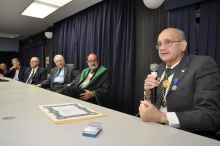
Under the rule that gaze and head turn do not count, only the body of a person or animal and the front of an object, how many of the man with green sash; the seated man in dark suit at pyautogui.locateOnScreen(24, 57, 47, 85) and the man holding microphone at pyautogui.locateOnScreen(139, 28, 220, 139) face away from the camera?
0

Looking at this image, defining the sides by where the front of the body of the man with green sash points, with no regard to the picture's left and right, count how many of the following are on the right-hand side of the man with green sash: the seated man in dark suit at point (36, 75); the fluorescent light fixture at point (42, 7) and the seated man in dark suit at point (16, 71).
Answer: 3

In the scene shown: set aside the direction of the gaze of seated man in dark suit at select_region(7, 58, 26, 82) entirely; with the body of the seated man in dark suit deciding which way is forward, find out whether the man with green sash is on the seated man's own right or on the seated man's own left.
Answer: on the seated man's own left

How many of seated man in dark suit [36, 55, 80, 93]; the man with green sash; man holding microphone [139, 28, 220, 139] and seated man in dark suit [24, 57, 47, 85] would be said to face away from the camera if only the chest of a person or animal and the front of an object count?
0

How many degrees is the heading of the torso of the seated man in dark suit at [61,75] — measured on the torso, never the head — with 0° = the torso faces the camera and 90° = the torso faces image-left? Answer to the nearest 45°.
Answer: approximately 45°

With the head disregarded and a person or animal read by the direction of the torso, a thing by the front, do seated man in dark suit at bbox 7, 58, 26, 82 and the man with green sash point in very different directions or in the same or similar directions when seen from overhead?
same or similar directions

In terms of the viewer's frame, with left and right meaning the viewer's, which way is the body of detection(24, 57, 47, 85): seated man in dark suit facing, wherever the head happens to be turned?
facing the viewer and to the left of the viewer

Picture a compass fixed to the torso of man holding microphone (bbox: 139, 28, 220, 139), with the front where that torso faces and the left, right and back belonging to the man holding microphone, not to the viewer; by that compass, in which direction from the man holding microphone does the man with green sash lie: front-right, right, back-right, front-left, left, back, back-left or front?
right

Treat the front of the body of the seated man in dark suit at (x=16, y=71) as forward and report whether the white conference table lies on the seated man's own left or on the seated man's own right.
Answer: on the seated man's own left

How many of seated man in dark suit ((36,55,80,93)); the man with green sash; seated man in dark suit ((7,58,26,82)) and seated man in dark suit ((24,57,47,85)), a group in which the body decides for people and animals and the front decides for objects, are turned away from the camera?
0

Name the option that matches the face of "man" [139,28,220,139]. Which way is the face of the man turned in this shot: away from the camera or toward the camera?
toward the camera

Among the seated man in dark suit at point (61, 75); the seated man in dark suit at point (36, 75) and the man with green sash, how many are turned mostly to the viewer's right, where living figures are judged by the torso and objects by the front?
0

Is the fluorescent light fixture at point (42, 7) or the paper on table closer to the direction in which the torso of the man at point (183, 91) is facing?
the paper on table

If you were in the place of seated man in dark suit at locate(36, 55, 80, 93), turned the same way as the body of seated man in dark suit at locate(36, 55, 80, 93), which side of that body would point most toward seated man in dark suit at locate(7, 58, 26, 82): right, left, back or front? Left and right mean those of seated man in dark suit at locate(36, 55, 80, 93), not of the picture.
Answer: right

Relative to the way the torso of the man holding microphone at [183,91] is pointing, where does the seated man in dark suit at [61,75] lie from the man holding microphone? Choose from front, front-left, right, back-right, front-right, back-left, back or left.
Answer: right
